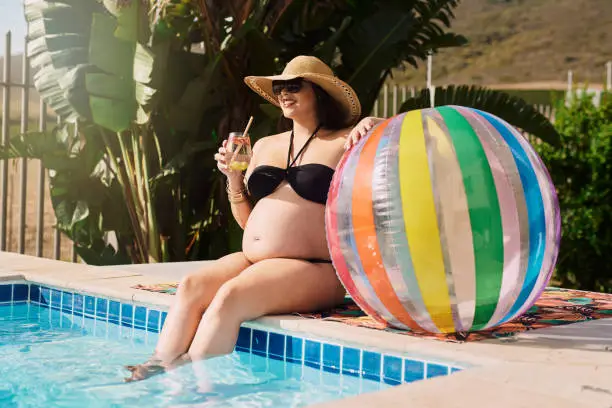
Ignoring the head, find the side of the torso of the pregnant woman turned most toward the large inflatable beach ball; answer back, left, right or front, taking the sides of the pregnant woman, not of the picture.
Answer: left

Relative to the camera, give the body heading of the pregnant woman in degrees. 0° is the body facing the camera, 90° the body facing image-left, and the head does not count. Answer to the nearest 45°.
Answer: approximately 45°
